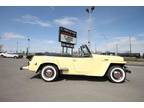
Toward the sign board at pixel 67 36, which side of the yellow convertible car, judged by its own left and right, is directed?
left

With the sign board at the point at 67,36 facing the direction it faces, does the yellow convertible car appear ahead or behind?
ahead

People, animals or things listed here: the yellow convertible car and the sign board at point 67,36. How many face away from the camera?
0

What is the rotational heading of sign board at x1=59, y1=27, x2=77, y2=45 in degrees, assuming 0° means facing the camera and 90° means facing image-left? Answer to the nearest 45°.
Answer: approximately 315°

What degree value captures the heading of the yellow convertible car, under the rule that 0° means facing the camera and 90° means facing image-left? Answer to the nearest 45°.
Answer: approximately 270°
